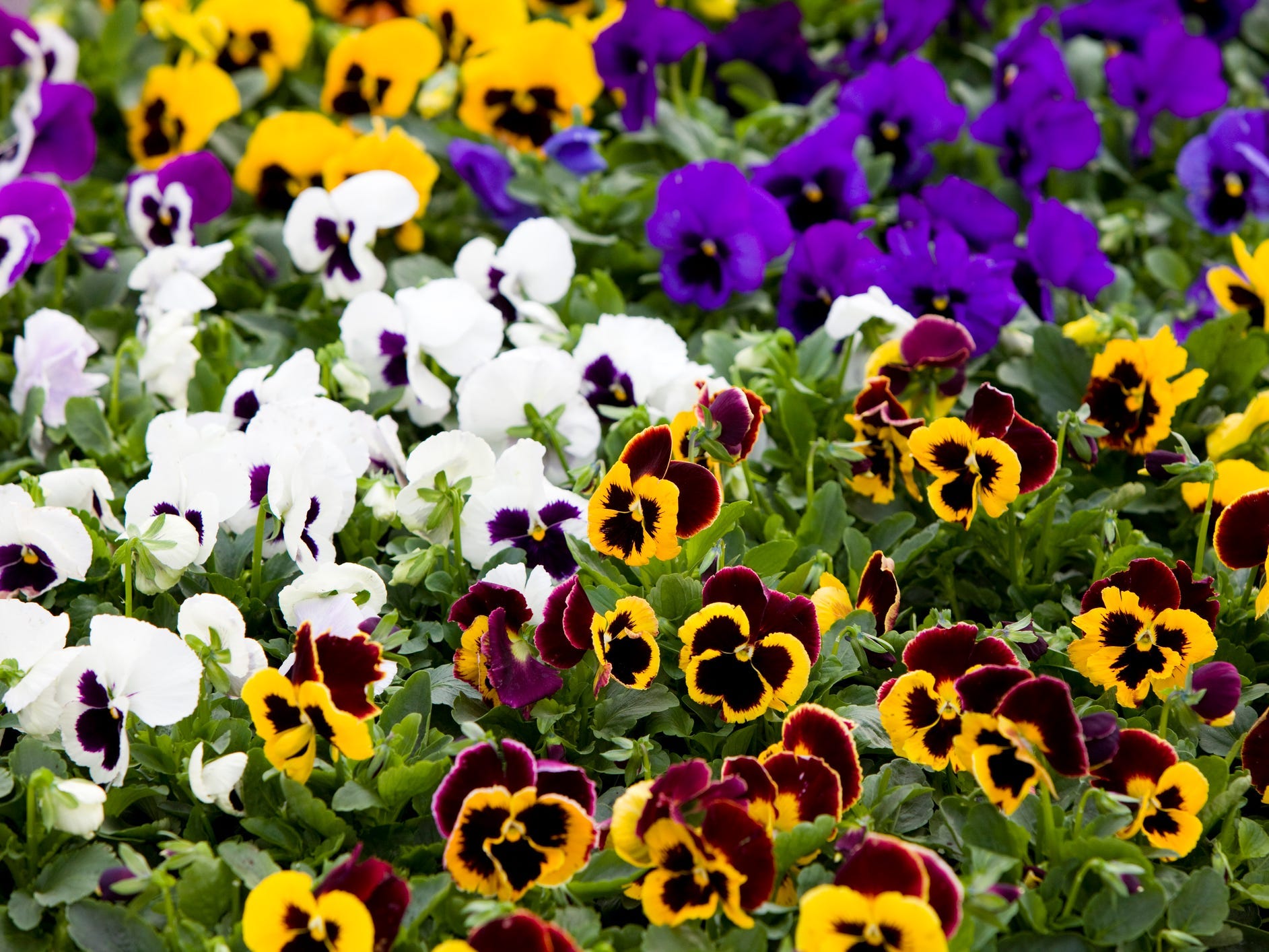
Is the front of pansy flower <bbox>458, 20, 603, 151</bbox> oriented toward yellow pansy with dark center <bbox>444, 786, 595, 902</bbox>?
yes

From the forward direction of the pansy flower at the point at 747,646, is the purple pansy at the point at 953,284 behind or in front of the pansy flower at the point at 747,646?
behind

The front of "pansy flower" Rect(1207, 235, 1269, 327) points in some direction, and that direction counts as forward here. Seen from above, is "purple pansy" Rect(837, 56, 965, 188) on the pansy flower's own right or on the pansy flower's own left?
on the pansy flower's own right

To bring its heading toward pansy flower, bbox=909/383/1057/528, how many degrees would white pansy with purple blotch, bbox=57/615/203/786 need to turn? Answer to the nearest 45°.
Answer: approximately 135° to its left

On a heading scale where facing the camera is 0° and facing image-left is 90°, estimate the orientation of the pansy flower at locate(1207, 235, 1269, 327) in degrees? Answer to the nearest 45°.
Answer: approximately 0°

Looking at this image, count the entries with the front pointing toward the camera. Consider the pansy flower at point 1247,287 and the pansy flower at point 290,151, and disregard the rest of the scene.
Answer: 2
